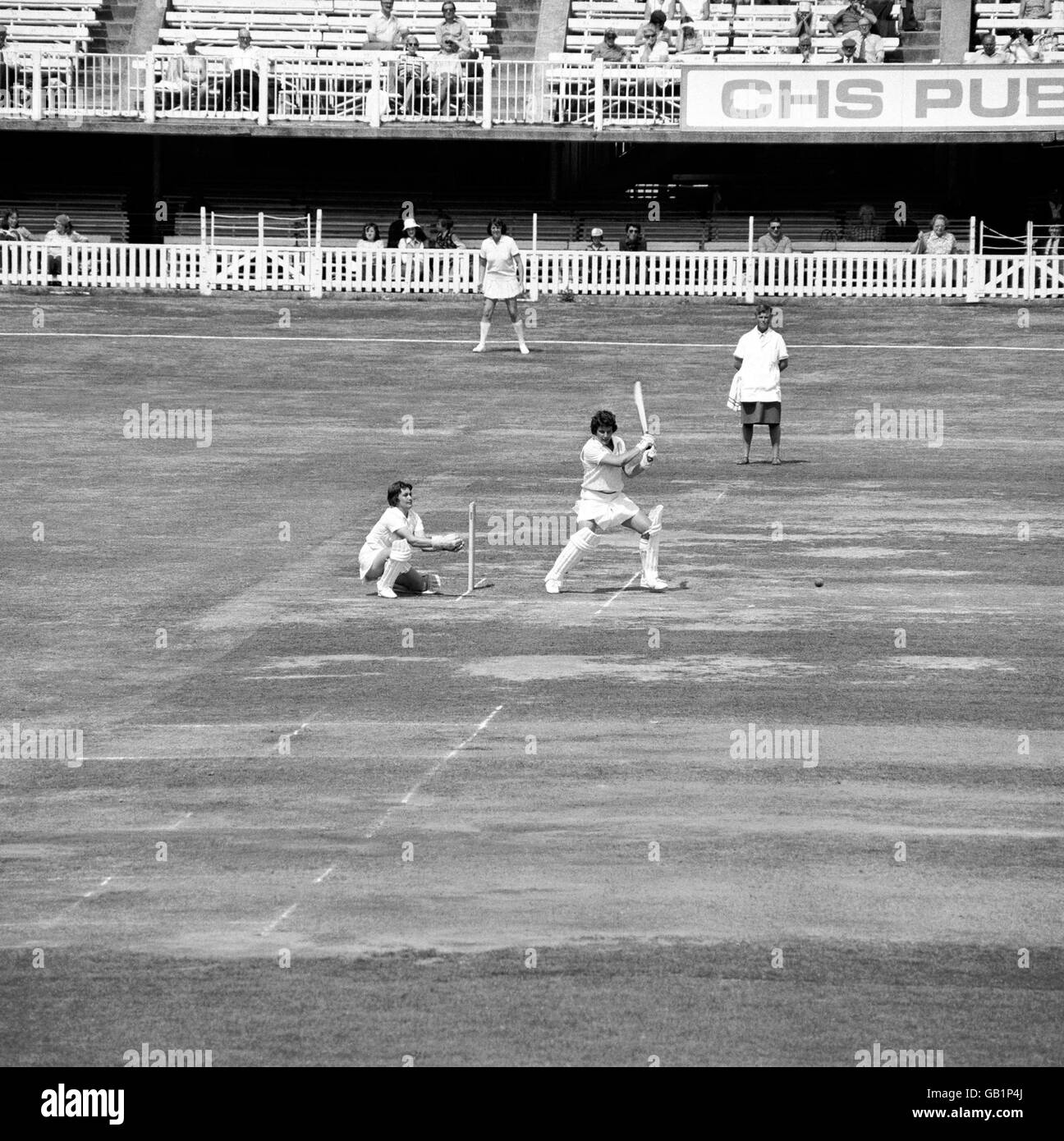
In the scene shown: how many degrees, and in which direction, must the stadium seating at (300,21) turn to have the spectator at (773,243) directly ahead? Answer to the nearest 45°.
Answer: approximately 45° to its left

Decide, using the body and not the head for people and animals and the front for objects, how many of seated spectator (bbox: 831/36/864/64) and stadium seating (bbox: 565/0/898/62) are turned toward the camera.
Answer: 2

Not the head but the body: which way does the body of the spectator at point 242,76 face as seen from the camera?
toward the camera

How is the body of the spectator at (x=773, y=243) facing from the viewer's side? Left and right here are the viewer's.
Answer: facing the viewer
